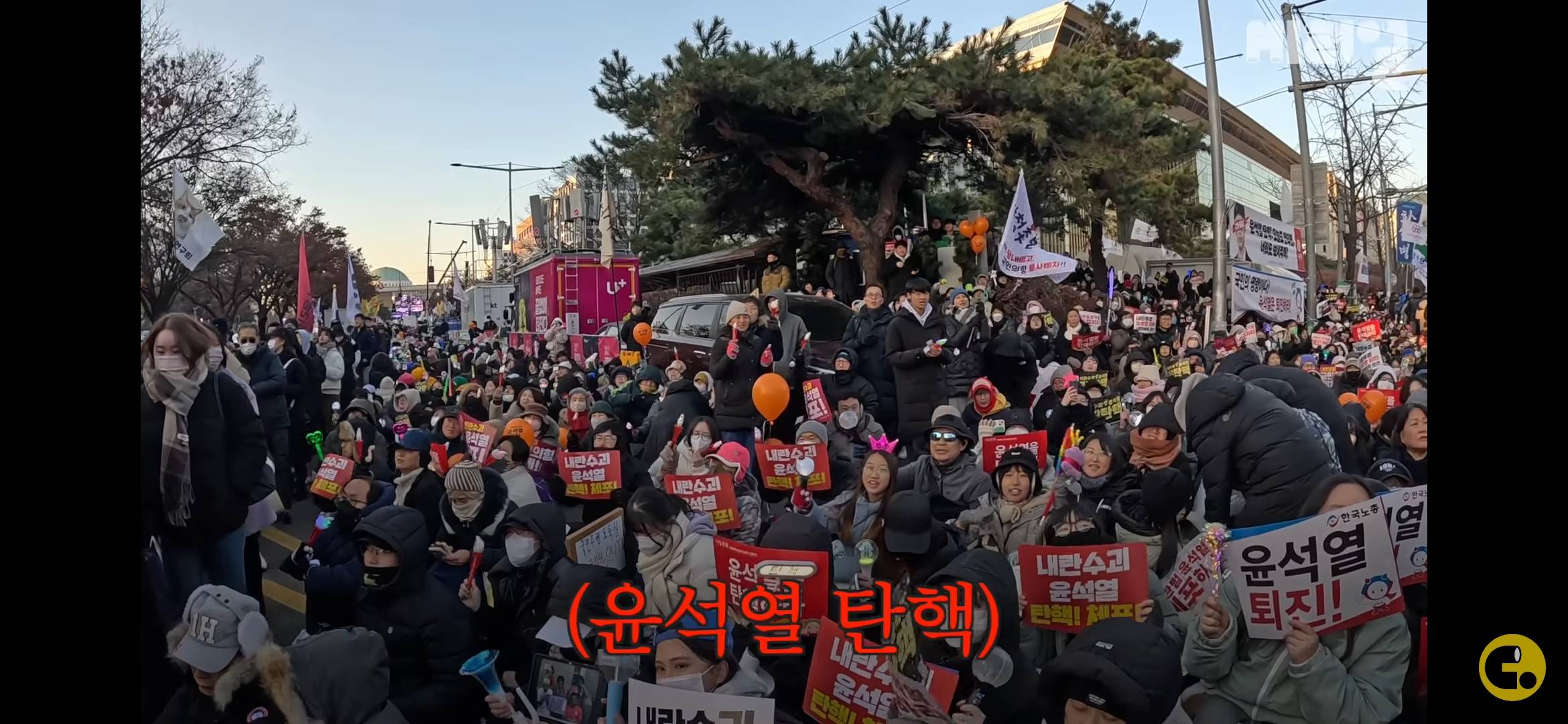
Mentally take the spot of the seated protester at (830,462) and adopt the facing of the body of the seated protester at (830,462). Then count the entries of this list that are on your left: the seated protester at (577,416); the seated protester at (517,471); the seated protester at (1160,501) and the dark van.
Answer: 1

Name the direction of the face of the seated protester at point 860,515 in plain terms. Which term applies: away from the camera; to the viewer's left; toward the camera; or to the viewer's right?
toward the camera

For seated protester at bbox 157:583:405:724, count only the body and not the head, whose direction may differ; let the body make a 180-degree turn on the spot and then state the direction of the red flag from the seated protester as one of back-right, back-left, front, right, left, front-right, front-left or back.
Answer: front-left

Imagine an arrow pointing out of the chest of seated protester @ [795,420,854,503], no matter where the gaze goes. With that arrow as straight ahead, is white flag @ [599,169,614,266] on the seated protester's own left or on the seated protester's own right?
on the seated protester's own right

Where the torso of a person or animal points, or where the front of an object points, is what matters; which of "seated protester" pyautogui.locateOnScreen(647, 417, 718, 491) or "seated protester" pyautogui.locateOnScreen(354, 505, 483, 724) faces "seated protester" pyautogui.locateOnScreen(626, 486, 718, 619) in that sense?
"seated protester" pyautogui.locateOnScreen(647, 417, 718, 491)

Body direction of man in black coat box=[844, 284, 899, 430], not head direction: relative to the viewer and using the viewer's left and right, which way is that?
facing the viewer

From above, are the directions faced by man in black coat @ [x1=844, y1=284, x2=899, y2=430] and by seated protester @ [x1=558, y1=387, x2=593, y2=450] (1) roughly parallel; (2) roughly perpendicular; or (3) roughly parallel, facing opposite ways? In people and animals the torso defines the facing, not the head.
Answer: roughly parallel

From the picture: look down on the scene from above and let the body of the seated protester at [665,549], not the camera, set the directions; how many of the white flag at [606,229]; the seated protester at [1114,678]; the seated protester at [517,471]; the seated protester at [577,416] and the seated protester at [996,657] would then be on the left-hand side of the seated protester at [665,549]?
2

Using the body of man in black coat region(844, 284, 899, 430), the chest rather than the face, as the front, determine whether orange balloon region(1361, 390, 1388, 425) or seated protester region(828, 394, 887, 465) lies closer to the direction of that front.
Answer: the seated protester

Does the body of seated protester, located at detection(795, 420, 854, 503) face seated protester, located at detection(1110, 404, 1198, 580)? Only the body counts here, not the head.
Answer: no

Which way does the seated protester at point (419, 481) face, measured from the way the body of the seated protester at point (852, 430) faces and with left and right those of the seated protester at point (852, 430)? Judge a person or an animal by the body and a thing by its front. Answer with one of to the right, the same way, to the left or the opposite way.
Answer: the same way

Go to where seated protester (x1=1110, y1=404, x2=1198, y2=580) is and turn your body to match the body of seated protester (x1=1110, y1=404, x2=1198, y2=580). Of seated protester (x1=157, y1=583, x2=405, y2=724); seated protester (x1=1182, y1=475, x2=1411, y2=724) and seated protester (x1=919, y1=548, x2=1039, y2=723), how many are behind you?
0

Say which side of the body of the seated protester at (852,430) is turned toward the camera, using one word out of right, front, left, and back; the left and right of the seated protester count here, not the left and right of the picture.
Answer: front

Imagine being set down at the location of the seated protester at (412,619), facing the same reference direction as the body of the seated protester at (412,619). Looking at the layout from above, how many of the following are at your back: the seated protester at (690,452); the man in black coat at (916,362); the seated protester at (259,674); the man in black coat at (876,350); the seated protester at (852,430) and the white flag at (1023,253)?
5

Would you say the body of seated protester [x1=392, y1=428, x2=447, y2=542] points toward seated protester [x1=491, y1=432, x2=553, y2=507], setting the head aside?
no

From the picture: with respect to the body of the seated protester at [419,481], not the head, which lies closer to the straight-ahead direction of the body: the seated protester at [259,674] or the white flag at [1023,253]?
the seated protester

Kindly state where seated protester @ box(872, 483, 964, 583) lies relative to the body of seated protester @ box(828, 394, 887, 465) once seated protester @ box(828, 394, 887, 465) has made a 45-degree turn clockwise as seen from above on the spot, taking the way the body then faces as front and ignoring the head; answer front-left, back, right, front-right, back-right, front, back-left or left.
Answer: front-left
